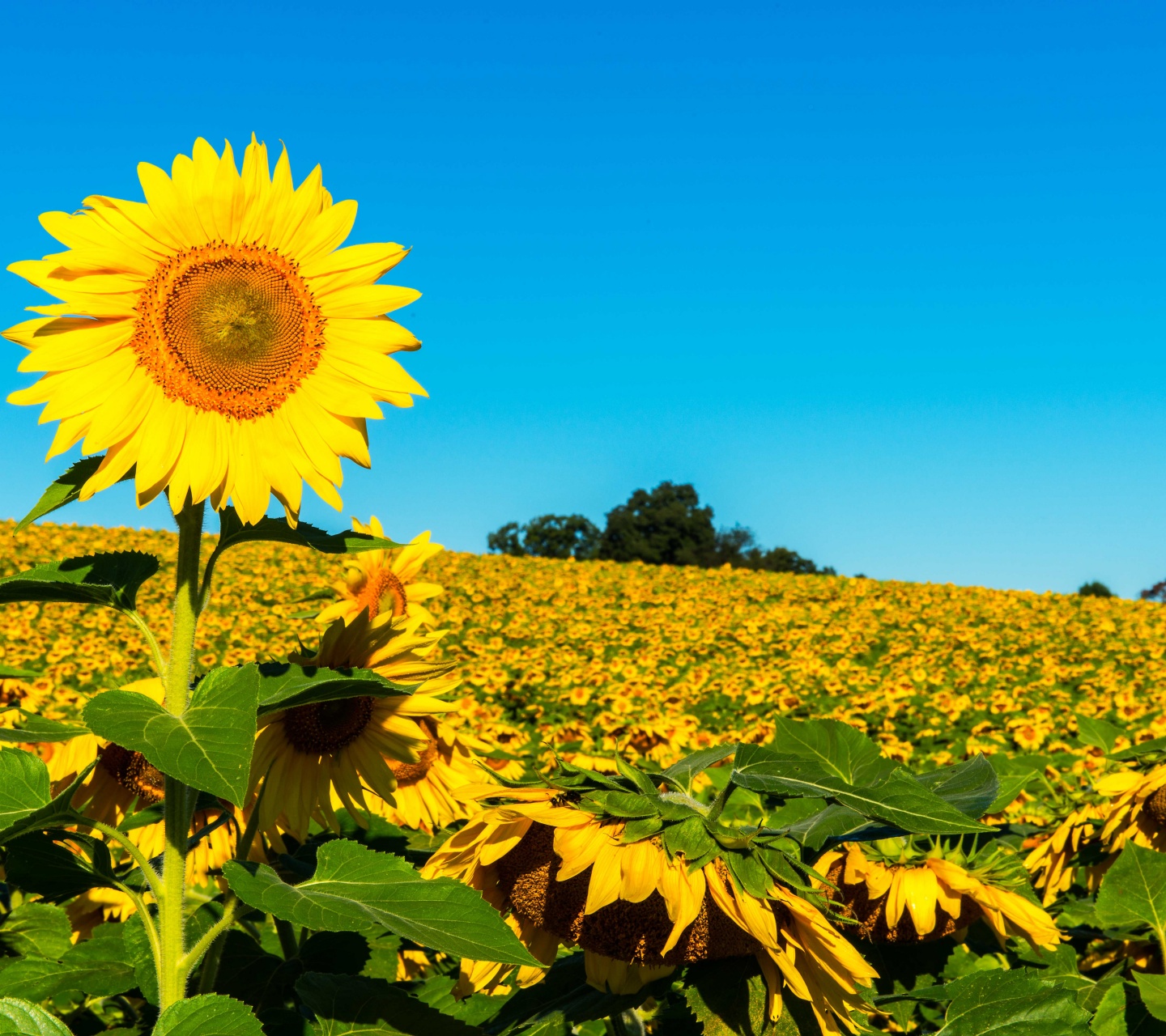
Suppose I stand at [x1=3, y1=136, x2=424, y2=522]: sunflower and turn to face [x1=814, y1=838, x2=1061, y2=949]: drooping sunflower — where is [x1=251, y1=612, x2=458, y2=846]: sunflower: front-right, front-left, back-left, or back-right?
front-left

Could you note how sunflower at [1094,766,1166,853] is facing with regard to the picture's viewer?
facing the viewer

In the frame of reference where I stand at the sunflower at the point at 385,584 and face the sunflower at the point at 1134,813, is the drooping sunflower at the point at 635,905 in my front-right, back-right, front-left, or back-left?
front-right

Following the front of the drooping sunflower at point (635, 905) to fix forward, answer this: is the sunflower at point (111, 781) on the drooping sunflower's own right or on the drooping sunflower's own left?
on the drooping sunflower's own right

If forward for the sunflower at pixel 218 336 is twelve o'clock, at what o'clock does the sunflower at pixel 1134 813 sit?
the sunflower at pixel 1134 813 is roughly at 9 o'clock from the sunflower at pixel 218 336.

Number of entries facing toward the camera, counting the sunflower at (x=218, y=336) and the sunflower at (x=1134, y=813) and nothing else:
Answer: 2

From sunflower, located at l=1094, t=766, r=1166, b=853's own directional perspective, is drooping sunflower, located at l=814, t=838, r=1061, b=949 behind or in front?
in front

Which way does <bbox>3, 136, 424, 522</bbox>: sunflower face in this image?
toward the camera

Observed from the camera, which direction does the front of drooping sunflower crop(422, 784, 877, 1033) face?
facing the viewer and to the left of the viewer

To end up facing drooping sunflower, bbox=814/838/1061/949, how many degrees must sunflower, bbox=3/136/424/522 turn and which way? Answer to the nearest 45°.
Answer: approximately 90° to its left
